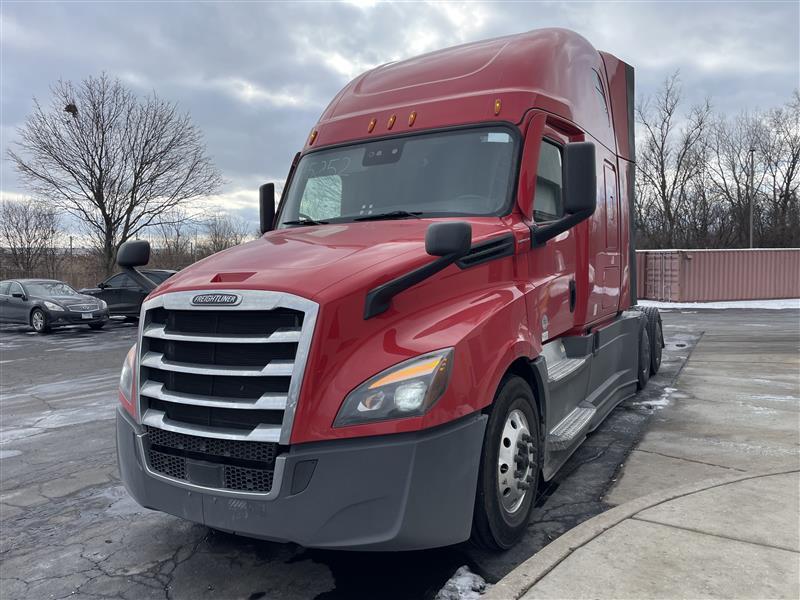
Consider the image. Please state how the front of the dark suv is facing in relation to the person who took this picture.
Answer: facing to the left of the viewer

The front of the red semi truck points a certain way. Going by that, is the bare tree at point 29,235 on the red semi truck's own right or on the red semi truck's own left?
on the red semi truck's own right

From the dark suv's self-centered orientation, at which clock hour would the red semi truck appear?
The red semi truck is roughly at 9 o'clock from the dark suv.

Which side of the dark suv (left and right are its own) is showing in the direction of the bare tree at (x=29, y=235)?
right

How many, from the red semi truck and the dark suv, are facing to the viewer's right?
0

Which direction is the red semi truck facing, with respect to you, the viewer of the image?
facing the viewer and to the left of the viewer
